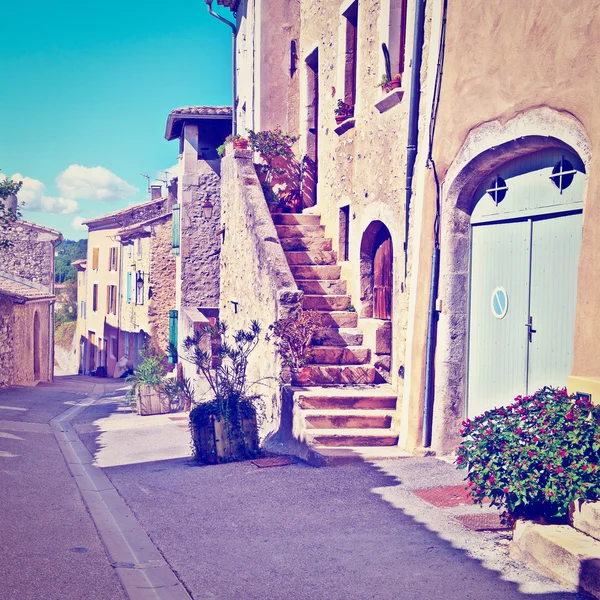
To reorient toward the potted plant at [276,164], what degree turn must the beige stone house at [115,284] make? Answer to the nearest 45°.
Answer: approximately 45° to its left

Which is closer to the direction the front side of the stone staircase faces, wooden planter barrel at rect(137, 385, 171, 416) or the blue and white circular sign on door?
the blue and white circular sign on door

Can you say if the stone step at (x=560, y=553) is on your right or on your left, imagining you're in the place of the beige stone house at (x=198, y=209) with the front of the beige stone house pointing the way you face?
on your left

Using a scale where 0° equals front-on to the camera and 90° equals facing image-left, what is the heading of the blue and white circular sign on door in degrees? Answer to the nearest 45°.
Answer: approximately 45°

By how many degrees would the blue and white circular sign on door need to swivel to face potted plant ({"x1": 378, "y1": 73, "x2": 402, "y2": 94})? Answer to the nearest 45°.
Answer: approximately 90° to its right

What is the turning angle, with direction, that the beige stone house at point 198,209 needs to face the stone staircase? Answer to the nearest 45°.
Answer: approximately 90° to its left

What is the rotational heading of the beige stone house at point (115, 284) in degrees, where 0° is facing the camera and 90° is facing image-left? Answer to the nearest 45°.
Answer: approximately 45°

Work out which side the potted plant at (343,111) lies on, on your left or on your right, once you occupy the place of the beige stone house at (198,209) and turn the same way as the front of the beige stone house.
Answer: on your left

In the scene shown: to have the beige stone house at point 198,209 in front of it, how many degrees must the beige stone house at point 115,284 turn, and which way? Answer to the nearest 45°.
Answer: approximately 45° to its left
